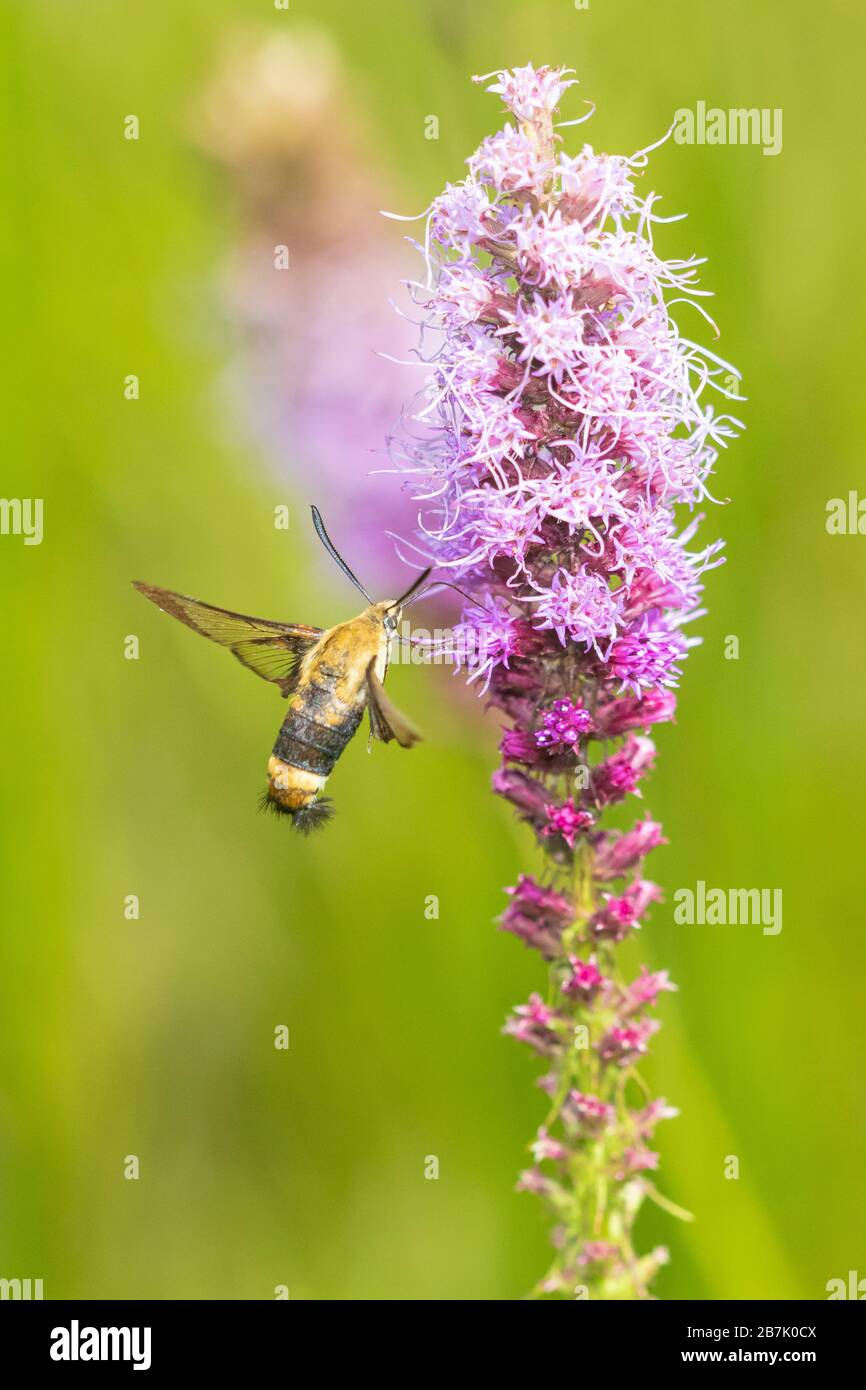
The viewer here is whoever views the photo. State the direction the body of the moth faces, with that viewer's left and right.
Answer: facing away from the viewer and to the right of the viewer

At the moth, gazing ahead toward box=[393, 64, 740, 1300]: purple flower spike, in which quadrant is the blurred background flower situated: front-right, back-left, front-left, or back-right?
back-left

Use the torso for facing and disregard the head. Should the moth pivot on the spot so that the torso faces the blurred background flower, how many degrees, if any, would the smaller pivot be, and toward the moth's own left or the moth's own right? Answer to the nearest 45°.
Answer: approximately 45° to the moth's own left

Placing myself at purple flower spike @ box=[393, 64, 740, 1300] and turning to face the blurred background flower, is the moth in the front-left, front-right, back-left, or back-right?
front-left
